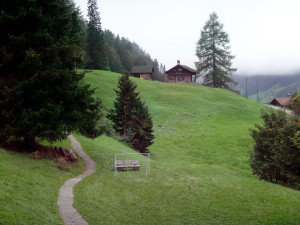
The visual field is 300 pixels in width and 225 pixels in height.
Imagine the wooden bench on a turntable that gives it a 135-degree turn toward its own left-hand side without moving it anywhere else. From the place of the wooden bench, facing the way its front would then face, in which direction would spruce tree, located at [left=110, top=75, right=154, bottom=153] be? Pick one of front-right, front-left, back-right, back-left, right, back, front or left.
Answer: front-left

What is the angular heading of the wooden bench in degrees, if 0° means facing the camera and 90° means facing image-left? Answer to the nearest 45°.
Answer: approximately 0°
